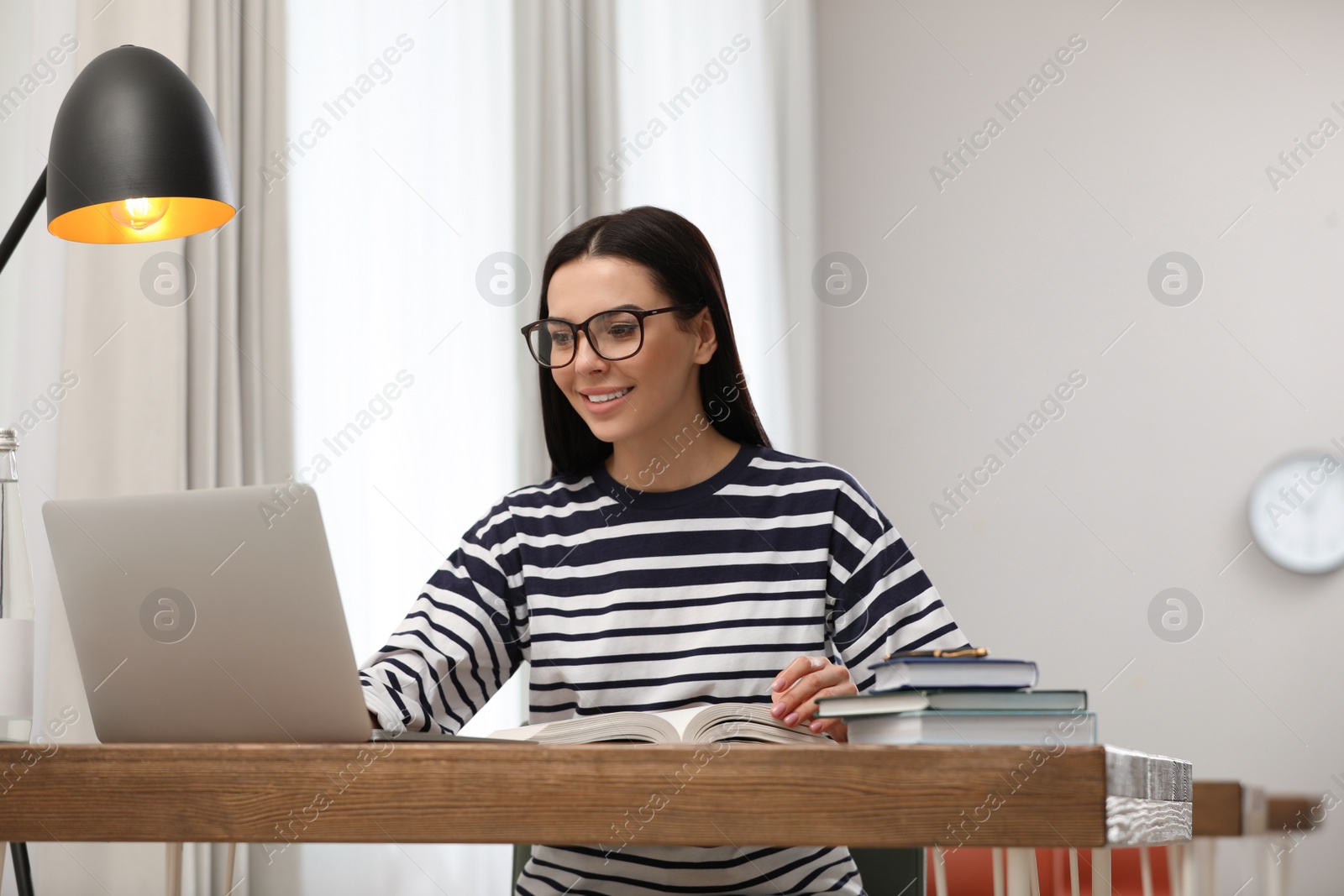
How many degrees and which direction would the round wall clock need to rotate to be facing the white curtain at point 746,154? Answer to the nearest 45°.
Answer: approximately 45° to its right

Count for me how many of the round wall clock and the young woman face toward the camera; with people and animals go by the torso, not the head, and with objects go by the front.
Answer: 2

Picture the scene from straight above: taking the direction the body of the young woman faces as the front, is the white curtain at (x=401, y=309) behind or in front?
behind

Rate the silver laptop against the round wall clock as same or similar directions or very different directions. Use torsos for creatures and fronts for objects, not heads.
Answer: very different directions

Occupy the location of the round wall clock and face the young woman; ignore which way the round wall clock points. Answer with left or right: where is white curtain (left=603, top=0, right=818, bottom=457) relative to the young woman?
right

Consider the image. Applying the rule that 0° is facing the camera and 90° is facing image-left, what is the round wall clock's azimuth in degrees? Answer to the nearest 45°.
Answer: approximately 0°

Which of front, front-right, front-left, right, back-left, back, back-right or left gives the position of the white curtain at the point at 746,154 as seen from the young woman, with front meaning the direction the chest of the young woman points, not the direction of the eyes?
back

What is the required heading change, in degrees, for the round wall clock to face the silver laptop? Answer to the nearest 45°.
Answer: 0° — it already faces it

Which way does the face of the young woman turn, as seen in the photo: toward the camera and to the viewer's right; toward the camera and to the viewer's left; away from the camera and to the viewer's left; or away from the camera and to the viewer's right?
toward the camera and to the viewer's left

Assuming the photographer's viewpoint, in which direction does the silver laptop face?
facing away from the viewer and to the right of the viewer

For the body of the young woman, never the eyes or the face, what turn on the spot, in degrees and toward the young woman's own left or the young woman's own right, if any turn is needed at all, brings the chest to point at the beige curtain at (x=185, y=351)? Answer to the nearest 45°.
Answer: approximately 135° to the young woman's own right

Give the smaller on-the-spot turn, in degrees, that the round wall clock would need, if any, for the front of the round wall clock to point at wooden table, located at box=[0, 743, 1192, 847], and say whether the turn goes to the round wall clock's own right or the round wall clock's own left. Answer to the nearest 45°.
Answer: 0° — it already faces it

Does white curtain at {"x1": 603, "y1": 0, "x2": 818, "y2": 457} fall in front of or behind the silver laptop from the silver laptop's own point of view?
in front
